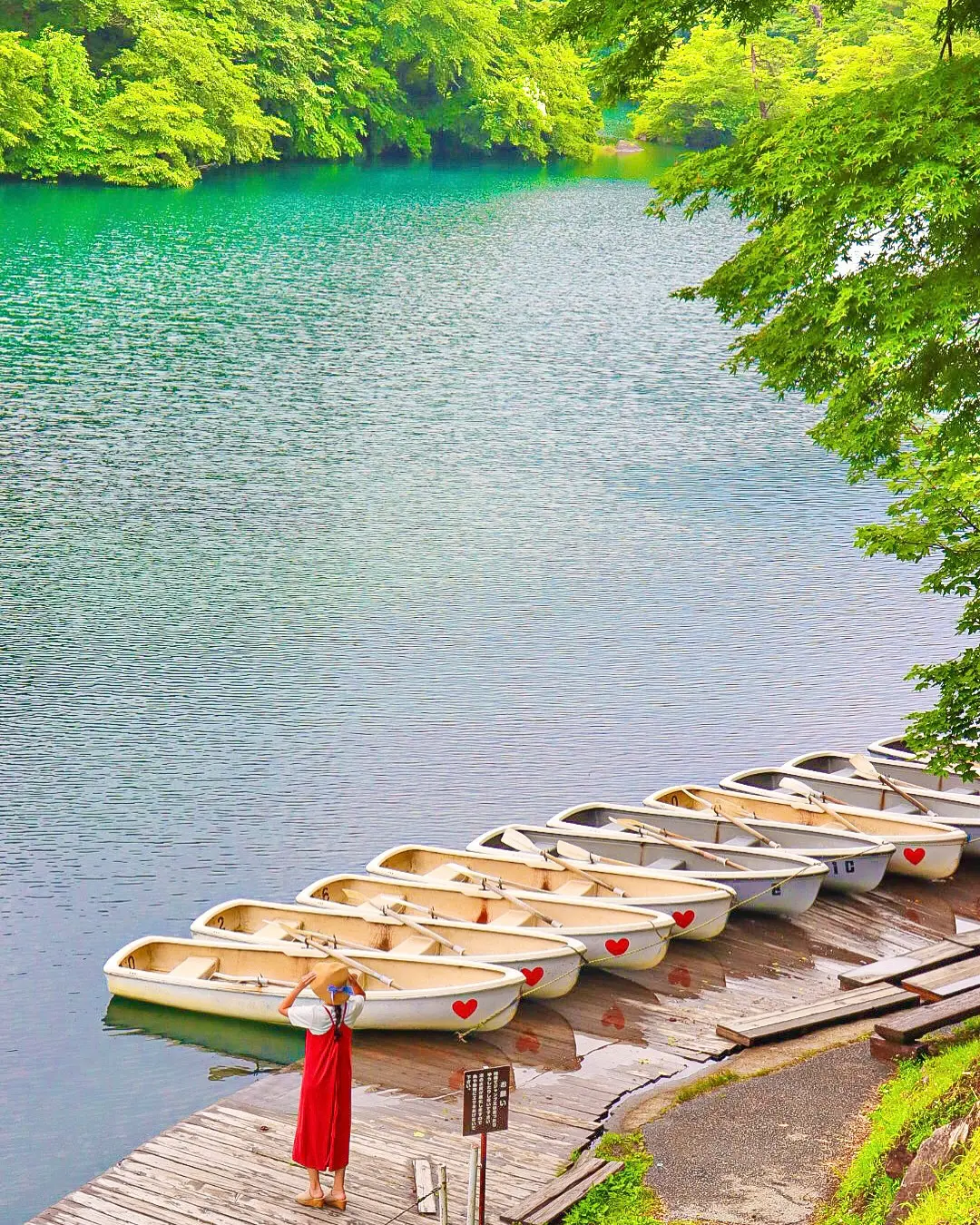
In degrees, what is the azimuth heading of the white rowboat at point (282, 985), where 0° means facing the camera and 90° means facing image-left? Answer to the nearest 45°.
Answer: approximately 270°

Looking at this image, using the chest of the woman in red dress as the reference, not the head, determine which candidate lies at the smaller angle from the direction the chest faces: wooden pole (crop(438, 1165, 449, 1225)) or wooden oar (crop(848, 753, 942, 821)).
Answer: the wooden oar

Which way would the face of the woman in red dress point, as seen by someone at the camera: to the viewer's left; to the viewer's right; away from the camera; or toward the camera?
away from the camera

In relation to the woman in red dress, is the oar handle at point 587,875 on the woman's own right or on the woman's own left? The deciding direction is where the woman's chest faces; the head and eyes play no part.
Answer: on the woman's own right

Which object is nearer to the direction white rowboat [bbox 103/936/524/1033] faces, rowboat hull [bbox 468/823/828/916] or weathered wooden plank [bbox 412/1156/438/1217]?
the rowboat hull

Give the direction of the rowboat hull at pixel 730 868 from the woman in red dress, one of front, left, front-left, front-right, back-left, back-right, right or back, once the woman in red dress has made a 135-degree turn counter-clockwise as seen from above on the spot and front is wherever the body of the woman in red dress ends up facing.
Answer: back-left

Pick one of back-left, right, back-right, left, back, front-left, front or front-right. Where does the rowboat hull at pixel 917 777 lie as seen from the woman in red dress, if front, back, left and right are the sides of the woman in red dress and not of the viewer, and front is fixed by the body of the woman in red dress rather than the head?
right

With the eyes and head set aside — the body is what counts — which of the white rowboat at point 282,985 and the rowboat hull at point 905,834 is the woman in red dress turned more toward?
the white rowboat

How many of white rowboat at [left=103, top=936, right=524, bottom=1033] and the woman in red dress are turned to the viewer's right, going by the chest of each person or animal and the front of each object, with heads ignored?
1

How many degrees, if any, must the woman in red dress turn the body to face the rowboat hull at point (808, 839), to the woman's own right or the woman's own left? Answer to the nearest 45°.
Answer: approximately 90° to the woman's own right

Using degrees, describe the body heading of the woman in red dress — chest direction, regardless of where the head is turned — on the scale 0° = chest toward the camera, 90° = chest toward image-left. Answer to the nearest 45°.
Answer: approximately 135°
